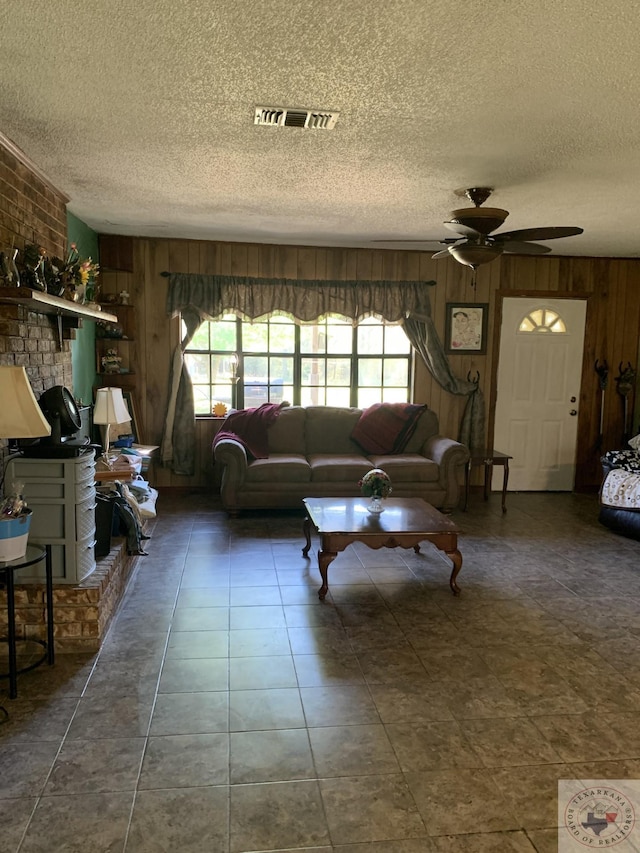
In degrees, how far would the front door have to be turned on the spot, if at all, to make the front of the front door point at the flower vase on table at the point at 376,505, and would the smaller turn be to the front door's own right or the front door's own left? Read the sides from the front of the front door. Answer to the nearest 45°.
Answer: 0° — it already faces it

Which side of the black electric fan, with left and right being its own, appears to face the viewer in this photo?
right

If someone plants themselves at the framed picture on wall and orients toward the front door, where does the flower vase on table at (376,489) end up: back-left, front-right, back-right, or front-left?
back-right

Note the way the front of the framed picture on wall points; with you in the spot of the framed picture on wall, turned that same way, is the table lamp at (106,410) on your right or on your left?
on your right

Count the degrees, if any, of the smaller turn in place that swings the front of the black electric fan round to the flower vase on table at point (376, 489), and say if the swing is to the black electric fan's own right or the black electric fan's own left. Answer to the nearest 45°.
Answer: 0° — it already faces it

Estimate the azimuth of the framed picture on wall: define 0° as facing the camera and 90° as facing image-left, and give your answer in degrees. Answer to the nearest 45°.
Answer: approximately 0°
